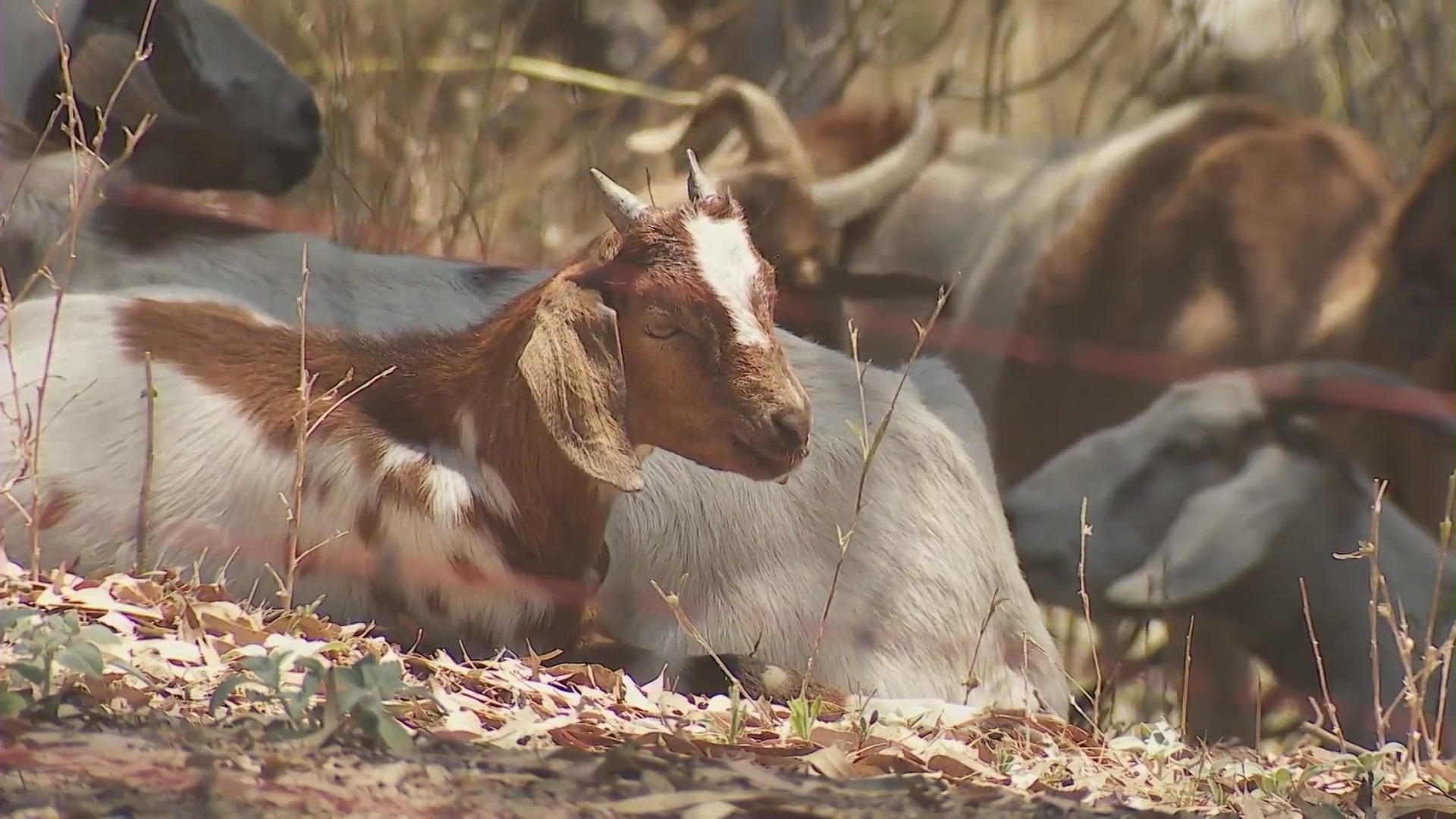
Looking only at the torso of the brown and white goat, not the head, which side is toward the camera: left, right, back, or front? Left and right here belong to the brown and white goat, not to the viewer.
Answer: right

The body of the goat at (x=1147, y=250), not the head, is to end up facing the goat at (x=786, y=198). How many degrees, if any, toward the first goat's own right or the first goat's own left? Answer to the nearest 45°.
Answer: approximately 45° to the first goat's own left

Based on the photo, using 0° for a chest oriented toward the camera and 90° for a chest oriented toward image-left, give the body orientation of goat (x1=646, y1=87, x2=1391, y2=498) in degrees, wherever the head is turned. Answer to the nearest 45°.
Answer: approximately 90°

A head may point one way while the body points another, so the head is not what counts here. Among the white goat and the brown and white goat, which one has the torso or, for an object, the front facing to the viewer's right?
the brown and white goat

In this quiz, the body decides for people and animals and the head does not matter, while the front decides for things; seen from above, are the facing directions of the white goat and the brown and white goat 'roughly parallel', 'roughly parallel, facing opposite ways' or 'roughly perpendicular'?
roughly parallel, facing opposite ways

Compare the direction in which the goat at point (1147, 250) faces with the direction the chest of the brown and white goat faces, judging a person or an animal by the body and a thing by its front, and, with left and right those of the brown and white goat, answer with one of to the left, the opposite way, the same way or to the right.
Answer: the opposite way

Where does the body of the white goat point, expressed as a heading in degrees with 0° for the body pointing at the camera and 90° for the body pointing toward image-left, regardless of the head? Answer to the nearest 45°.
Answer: approximately 90°

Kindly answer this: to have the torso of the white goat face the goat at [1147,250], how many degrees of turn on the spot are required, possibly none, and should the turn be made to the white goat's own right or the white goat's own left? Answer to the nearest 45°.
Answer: approximately 135° to the white goat's own right

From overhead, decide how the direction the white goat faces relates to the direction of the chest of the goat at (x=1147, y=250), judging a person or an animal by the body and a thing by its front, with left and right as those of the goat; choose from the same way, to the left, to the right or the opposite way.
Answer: the same way

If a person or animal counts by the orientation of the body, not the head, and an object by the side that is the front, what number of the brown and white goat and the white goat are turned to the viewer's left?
1
